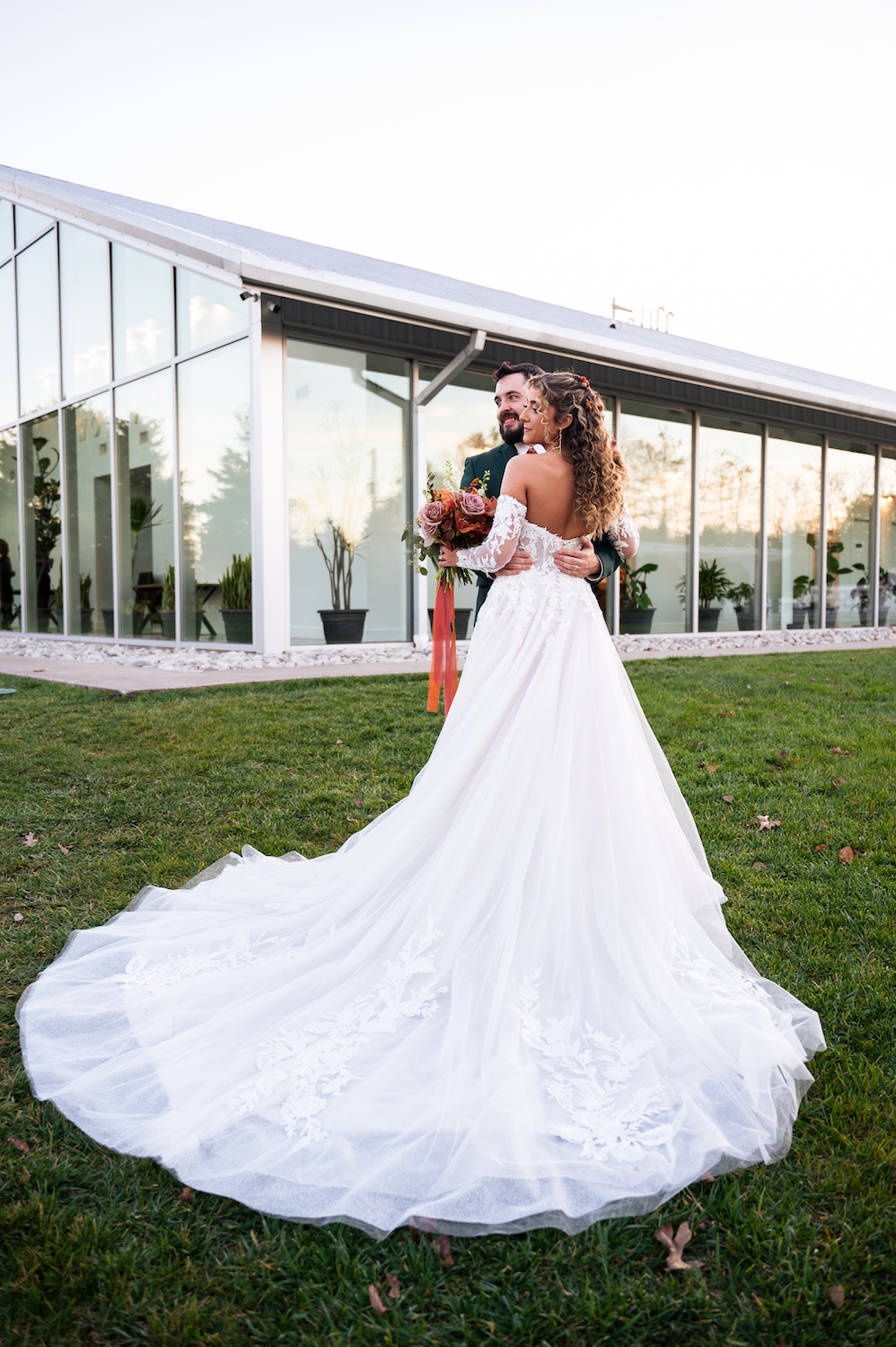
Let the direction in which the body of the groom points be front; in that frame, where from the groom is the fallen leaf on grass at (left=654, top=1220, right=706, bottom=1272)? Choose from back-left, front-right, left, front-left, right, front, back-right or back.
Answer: front

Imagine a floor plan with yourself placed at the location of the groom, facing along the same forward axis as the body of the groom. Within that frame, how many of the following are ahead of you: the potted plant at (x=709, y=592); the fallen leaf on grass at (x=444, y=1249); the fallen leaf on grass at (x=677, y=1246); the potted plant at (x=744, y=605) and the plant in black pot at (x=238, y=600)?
2

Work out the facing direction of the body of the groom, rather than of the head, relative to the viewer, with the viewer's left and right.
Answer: facing the viewer

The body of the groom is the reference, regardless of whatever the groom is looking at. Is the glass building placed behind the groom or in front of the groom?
behind

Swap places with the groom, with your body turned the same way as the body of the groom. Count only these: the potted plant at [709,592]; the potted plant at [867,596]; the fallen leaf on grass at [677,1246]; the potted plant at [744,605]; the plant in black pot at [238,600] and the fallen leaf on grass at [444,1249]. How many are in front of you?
2

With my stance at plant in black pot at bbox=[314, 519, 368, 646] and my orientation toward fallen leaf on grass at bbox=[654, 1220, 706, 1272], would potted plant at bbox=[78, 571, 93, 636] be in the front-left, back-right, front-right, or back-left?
back-right

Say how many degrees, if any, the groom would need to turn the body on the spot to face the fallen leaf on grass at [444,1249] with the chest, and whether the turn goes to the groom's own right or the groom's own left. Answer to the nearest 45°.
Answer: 0° — they already face it

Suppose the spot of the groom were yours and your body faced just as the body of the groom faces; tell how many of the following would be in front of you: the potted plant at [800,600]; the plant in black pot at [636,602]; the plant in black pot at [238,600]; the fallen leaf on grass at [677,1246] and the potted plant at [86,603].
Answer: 1

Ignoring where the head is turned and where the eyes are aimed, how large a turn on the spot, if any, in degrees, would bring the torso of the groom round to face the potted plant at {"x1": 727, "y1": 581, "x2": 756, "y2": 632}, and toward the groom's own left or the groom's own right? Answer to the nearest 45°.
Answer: approximately 180°

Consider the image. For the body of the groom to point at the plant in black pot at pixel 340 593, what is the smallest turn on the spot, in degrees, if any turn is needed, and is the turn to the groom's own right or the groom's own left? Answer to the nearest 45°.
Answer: approximately 180°
